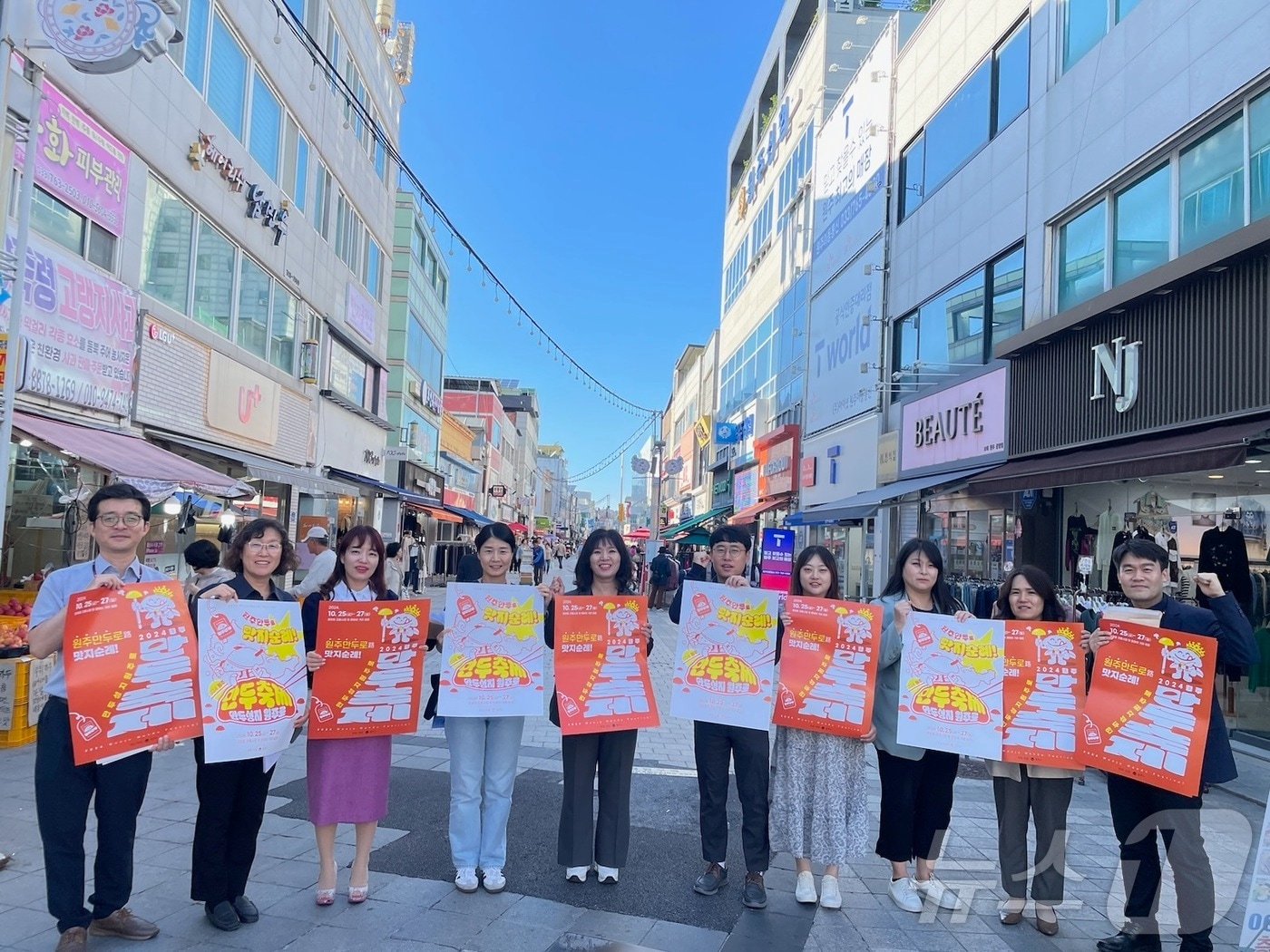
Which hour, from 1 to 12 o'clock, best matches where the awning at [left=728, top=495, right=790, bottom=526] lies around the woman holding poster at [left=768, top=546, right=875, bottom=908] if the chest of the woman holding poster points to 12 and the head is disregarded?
The awning is roughly at 6 o'clock from the woman holding poster.

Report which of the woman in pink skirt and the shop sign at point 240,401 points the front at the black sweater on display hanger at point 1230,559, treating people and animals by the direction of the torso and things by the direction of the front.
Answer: the shop sign

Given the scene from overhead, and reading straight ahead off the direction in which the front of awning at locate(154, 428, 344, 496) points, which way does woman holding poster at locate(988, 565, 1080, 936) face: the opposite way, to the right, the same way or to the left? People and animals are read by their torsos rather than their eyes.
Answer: to the right

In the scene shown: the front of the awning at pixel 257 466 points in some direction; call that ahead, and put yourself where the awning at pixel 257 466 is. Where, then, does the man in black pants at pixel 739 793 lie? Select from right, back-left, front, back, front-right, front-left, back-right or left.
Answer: front-right

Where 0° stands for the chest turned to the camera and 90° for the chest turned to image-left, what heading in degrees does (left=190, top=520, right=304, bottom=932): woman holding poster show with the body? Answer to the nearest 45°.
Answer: approximately 0°

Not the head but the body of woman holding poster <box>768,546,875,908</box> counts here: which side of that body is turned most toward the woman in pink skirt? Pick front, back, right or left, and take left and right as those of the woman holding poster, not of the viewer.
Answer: right

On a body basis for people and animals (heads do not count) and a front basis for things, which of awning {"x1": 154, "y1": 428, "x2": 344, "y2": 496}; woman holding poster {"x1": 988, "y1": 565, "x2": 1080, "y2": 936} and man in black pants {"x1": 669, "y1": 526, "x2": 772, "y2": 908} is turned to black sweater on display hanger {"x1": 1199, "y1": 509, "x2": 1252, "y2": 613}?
the awning

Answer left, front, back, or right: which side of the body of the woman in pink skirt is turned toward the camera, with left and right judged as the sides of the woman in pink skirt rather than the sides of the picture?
front

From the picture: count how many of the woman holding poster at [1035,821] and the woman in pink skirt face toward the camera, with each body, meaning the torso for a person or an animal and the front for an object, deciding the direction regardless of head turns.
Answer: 2

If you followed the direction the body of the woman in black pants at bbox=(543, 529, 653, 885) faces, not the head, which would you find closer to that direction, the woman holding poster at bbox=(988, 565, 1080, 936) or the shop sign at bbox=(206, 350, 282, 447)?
the woman holding poster

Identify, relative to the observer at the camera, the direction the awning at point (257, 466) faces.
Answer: facing the viewer and to the right of the viewer

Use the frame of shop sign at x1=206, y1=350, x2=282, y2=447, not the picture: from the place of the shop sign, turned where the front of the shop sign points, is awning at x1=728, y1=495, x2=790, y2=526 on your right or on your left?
on your left
